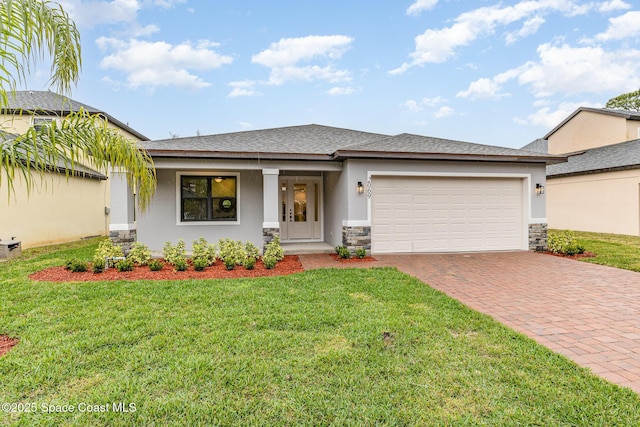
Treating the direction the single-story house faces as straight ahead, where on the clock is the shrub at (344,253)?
The shrub is roughly at 1 o'clock from the single-story house.

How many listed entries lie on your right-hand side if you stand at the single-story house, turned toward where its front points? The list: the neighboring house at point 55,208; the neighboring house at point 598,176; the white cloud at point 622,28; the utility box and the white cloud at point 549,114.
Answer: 2

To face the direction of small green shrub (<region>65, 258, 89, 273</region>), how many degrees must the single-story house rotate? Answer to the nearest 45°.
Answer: approximately 45° to its right

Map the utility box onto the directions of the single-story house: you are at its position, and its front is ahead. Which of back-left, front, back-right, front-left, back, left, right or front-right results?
right

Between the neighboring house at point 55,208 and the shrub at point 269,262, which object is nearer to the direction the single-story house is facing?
the shrub

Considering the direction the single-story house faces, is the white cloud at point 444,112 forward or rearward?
rearward

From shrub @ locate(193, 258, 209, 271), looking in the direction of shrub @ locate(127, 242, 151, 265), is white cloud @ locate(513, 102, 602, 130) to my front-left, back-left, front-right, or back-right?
back-right

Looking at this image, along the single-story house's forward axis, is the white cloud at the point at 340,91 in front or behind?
behind

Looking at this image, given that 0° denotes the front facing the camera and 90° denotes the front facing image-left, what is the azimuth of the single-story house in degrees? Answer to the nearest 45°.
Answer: approximately 0°

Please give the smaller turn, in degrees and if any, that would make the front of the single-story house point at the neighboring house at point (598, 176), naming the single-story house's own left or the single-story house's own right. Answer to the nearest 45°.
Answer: approximately 135° to the single-story house's own left

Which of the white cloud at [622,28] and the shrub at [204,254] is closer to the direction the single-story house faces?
the shrub
